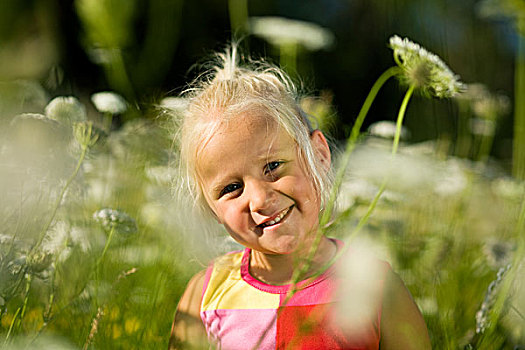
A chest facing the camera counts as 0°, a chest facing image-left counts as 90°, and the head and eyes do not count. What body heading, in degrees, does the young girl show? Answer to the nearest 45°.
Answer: approximately 0°
